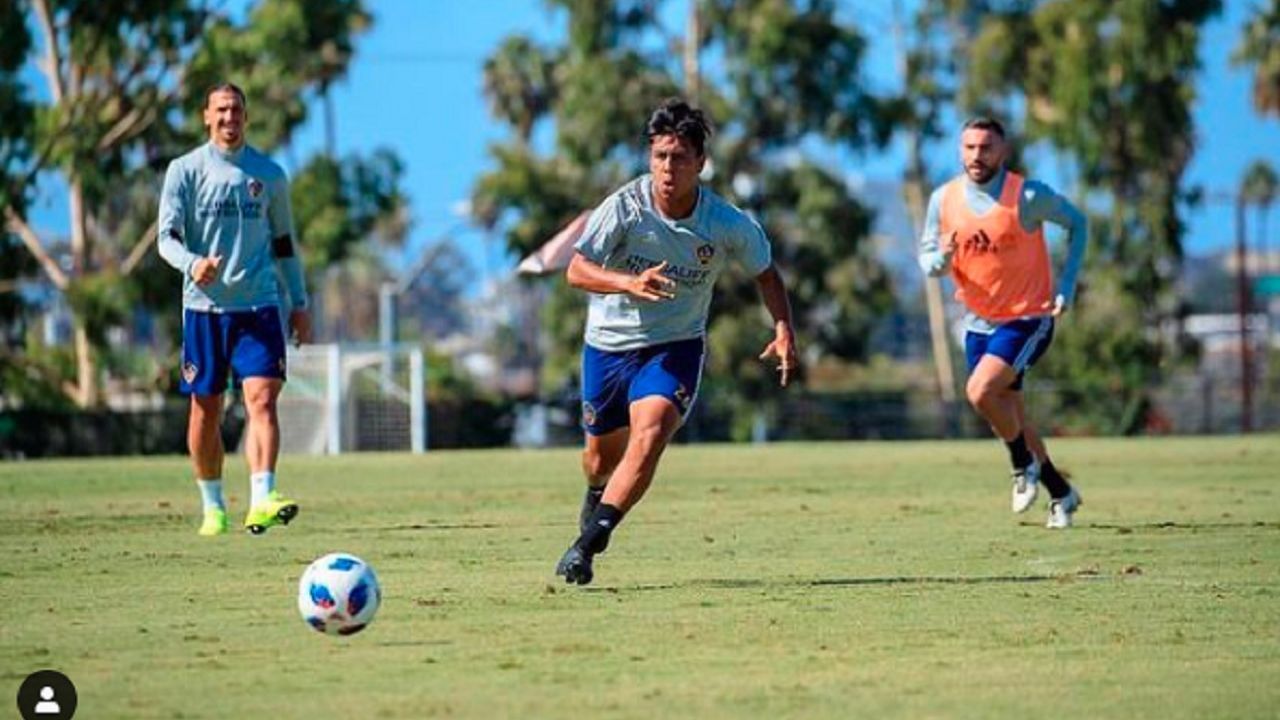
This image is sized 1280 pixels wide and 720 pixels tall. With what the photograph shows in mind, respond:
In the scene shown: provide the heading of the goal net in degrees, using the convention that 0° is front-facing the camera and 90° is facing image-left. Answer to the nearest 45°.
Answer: approximately 315°

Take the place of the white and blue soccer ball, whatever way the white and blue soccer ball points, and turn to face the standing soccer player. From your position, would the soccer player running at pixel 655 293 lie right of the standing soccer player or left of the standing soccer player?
right

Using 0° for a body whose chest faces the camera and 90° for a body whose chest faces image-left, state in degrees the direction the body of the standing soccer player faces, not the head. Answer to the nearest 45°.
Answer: approximately 0°

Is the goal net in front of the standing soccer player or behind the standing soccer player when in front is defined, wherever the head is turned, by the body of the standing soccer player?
behind

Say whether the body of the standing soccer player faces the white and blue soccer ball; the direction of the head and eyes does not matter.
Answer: yes

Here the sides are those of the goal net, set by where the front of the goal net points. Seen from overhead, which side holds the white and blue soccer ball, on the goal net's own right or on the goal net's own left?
on the goal net's own right

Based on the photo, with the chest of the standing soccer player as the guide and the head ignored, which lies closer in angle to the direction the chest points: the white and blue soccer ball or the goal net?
the white and blue soccer ball
